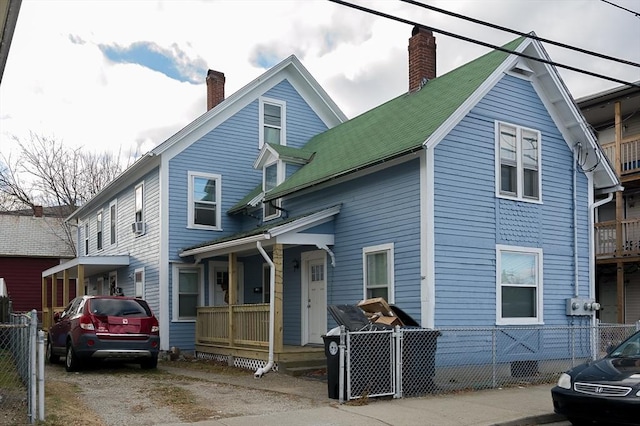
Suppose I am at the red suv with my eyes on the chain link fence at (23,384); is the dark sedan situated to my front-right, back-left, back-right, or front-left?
front-left

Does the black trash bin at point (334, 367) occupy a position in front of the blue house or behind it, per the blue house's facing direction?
in front

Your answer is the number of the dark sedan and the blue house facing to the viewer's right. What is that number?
0

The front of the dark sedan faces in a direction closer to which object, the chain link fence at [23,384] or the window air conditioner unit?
the chain link fence

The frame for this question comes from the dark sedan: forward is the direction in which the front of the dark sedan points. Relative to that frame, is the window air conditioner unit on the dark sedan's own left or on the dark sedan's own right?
on the dark sedan's own right

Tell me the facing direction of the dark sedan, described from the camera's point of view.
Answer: facing the viewer and to the left of the viewer
